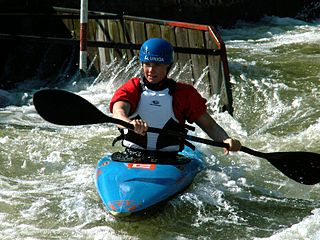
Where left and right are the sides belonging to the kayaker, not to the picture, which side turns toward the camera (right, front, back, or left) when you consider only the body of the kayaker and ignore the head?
front

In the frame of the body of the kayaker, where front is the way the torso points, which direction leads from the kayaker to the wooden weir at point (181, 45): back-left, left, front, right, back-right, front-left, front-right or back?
back
